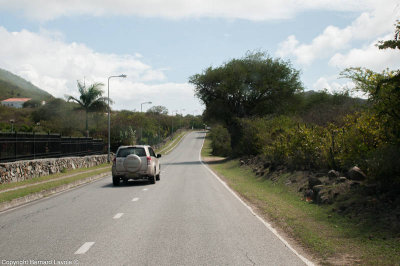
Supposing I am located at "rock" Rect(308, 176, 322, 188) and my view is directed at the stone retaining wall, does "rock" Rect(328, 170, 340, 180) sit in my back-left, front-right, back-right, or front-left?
back-right

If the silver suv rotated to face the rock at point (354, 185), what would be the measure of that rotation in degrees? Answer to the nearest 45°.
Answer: approximately 135° to its right

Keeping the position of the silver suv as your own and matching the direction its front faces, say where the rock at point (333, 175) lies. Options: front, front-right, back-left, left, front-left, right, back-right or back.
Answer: back-right

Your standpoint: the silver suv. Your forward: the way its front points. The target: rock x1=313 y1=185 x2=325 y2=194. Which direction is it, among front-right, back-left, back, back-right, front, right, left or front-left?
back-right

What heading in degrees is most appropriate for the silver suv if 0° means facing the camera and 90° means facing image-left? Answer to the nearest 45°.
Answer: approximately 180°
